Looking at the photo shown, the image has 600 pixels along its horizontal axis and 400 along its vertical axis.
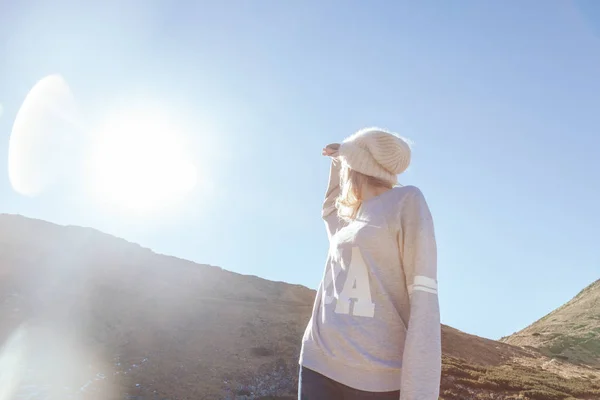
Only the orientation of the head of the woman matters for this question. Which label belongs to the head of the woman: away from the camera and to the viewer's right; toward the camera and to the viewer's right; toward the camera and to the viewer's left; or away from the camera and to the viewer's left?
away from the camera and to the viewer's left

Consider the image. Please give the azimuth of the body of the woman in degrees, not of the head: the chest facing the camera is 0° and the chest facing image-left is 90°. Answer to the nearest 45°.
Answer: approximately 45°
